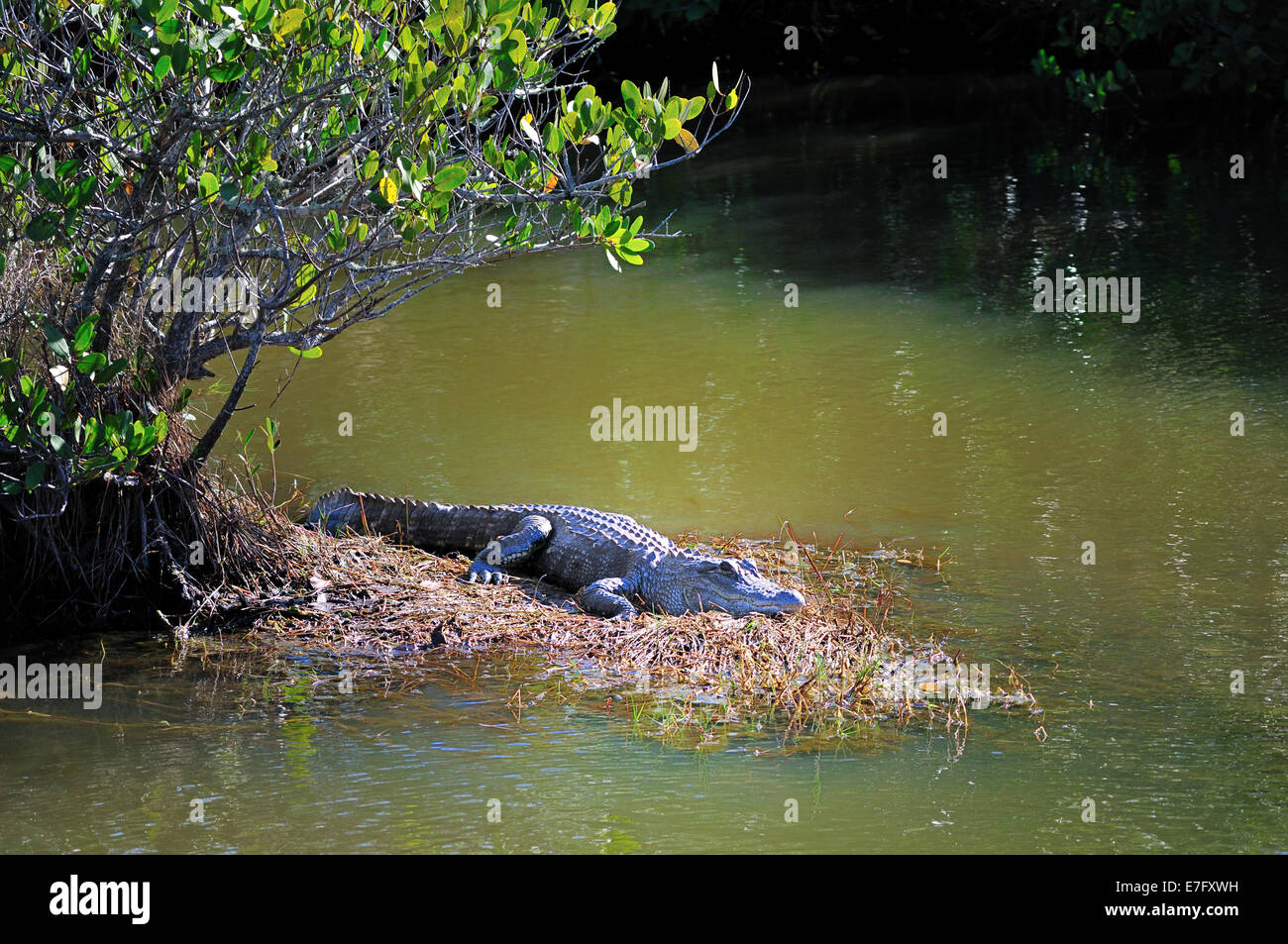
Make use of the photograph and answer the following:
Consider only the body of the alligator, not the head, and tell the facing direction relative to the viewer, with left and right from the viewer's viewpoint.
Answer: facing the viewer and to the right of the viewer
